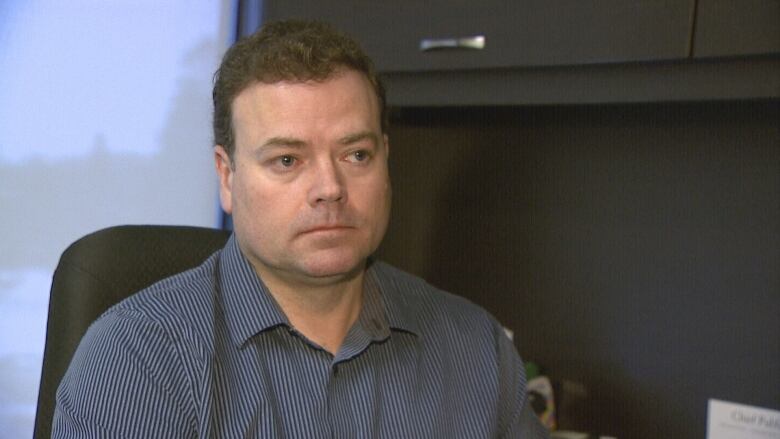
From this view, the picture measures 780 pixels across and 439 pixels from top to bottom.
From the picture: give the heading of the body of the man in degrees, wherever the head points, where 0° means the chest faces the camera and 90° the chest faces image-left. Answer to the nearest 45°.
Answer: approximately 315°

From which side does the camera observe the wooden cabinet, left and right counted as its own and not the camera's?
front
